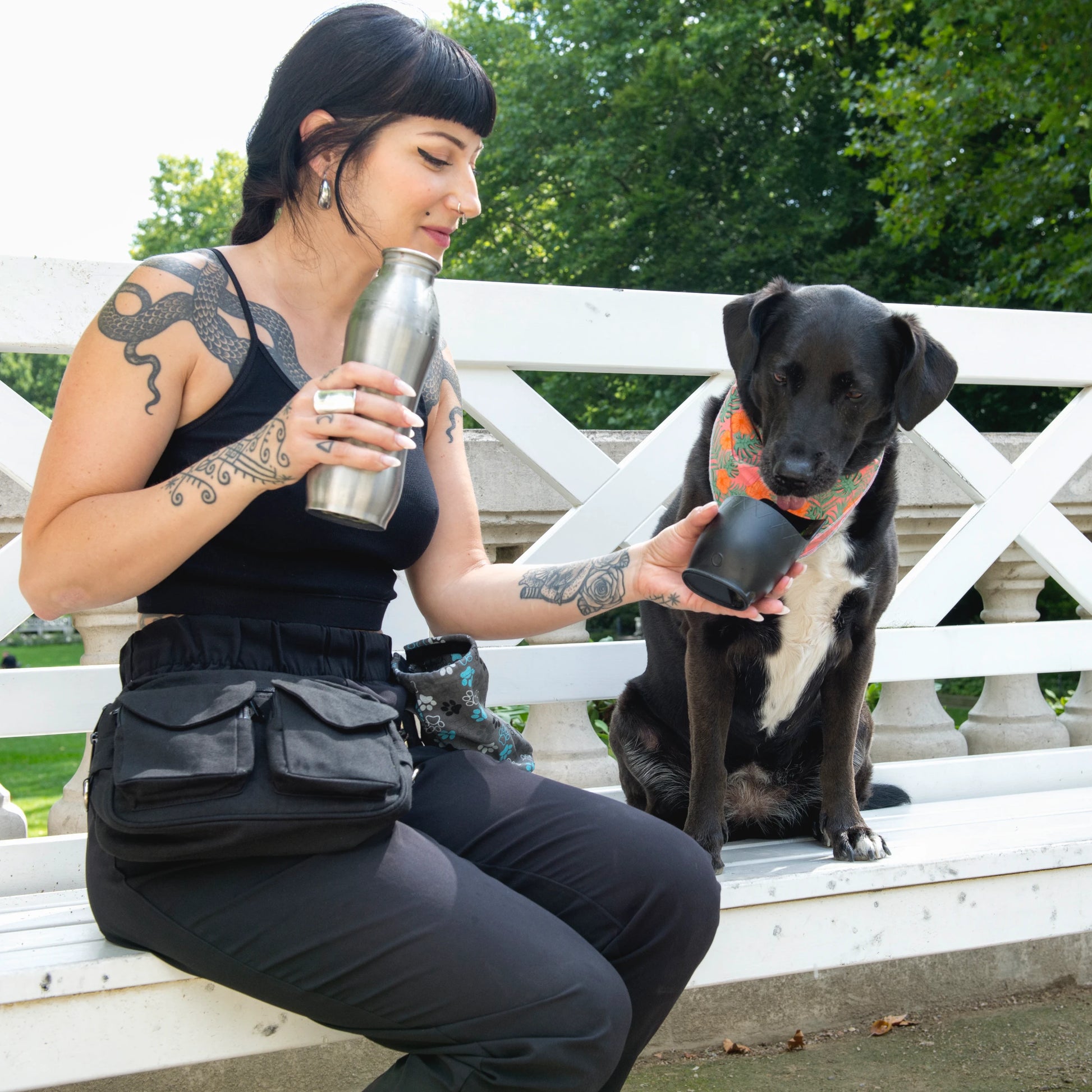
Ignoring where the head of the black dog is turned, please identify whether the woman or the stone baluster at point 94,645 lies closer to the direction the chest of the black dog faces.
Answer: the woman

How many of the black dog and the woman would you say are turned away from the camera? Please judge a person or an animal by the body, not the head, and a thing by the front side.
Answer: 0

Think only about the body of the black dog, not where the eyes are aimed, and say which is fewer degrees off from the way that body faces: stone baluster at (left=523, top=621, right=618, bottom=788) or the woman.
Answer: the woman

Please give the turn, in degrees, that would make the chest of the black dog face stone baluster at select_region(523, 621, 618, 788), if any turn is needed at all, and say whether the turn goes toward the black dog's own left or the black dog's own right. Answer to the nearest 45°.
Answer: approximately 135° to the black dog's own right

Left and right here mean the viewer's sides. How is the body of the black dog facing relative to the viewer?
facing the viewer

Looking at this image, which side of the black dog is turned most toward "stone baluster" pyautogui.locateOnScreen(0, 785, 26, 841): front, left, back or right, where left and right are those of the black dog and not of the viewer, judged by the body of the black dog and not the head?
right

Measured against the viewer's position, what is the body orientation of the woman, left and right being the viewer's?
facing the viewer and to the right of the viewer

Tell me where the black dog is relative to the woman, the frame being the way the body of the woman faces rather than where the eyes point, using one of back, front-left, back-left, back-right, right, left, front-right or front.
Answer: left
